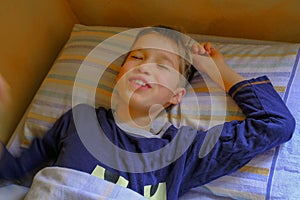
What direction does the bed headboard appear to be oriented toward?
toward the camera
